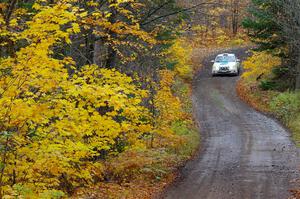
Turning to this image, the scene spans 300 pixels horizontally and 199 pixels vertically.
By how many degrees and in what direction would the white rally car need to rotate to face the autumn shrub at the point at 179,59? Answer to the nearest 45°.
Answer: approximately 45° to its right

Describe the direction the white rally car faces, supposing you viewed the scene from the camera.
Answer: facing the viewer

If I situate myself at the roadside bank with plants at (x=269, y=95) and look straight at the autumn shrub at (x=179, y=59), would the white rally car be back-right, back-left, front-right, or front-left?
front-right

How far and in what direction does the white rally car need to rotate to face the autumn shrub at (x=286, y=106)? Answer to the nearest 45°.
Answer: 0° — it already faces it

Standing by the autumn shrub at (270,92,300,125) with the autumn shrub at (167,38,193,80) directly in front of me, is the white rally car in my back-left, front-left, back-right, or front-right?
front-right
